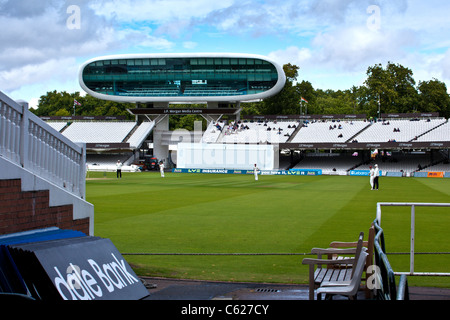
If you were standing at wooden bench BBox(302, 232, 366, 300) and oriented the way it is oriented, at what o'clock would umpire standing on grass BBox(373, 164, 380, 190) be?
The umpire standing on grass is roughly at 3 o'clock from the wooden bench.

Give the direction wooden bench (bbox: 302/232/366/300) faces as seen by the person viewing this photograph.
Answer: facing to the left of the viewer
